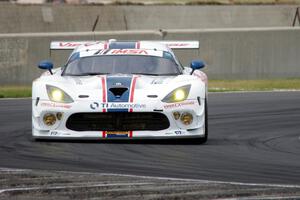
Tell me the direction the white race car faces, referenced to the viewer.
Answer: facing the viewer
